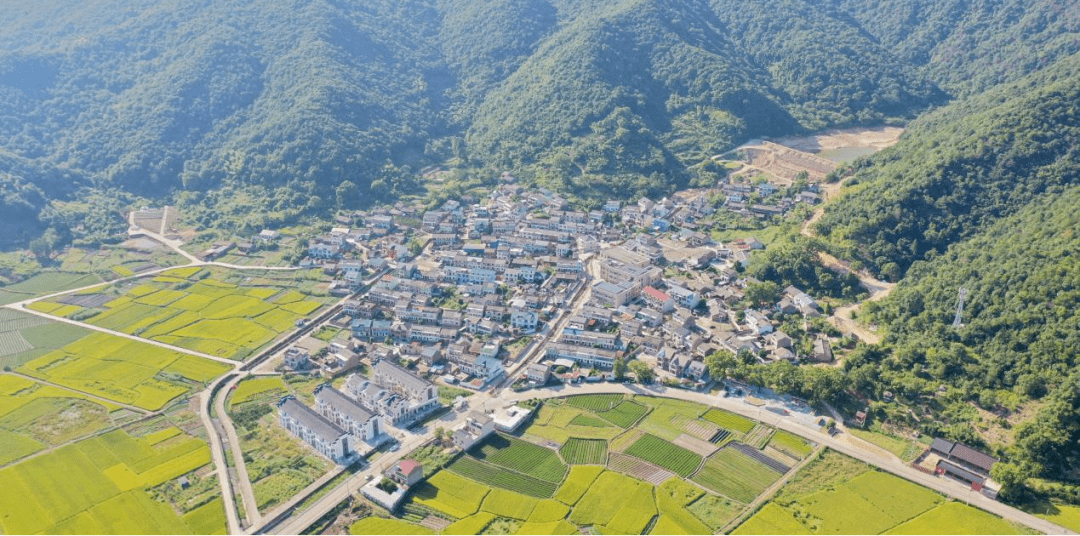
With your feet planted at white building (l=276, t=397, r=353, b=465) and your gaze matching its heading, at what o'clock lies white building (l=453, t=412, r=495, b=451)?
white building (l=453, t=412, r=495, b=451) is roughly at 8 o'clock from white building (l=276, t=397, r=353, b=465).

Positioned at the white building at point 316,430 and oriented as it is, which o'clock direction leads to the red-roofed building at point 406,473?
The red-roofed building is roughly at 9 o'clock from the white building.

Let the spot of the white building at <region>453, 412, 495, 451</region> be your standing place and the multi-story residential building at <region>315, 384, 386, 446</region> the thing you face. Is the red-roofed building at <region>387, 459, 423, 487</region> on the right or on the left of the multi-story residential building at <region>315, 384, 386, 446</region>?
left

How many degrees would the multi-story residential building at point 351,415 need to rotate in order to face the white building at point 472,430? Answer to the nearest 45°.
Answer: approximately 135° to its left

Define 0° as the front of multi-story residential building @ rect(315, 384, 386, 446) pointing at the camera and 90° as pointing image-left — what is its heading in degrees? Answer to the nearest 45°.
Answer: approximately 45°

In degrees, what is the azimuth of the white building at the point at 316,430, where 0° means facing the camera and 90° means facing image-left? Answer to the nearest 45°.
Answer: approximately 45°

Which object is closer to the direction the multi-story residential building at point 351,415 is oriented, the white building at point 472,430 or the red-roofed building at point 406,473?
the red-roofed building

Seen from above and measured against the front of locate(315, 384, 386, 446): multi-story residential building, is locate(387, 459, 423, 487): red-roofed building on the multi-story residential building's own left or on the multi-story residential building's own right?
on the multi-story residential building's own left

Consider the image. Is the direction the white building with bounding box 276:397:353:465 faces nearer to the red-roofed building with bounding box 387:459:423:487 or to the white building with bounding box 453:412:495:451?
the red-roofed building
